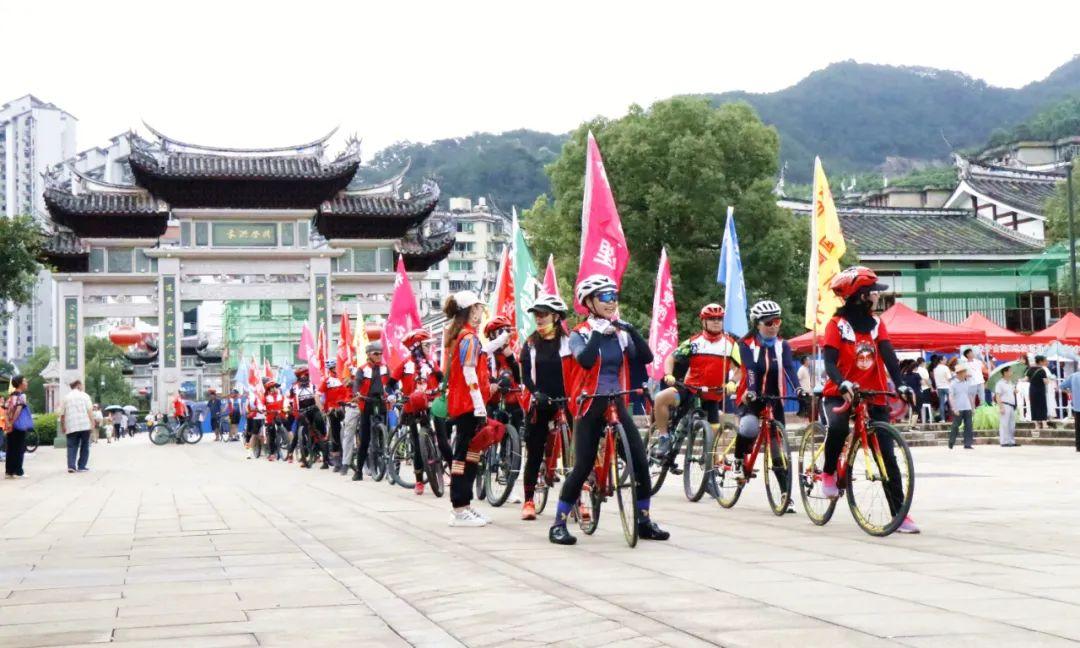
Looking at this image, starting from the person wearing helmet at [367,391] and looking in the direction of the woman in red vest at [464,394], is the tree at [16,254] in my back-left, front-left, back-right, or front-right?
back-right

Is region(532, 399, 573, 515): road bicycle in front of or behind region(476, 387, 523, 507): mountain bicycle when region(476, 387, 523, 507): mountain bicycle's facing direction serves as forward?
in front

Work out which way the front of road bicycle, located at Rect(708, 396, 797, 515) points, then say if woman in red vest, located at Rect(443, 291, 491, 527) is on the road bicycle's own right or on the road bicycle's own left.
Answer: on the road bicycle's own right

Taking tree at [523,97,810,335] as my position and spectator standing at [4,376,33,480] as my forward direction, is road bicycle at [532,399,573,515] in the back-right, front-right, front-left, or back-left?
front-left

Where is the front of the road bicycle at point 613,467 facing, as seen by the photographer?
facing the viewer and to the right of the viewer

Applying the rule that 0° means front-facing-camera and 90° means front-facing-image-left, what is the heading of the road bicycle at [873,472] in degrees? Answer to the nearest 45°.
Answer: approximately 315°

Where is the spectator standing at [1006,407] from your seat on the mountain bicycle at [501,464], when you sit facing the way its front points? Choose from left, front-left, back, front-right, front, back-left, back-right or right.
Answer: left

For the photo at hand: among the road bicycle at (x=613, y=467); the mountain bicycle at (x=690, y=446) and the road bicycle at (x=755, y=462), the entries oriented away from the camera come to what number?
0

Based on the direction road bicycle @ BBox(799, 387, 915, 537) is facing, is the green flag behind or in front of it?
behind

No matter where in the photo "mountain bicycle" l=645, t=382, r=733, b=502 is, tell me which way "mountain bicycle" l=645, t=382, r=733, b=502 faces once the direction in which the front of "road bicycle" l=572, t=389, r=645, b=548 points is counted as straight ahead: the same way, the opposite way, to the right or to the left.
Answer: the same way

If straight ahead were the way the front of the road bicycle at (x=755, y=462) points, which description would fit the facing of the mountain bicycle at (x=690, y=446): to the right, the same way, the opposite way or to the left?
the same way

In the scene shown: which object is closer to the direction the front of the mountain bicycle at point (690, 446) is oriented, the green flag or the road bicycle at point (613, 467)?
the road bicycle
